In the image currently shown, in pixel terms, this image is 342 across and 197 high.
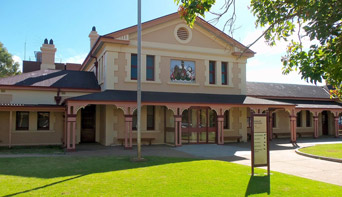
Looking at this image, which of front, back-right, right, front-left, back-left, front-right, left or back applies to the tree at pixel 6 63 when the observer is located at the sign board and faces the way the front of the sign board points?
back-right

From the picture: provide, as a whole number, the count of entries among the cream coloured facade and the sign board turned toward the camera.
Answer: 2

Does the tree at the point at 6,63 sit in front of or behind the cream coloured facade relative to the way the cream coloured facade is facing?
behind

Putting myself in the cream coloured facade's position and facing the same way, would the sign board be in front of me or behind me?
in front

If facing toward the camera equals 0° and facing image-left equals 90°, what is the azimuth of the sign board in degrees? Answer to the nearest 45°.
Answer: approximately 0°

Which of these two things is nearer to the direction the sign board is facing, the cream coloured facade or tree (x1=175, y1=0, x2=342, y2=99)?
the tree

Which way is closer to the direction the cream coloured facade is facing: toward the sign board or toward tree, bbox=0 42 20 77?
the sign board

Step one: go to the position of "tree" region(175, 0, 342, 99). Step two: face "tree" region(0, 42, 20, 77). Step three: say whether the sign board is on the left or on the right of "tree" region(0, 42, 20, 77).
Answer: right

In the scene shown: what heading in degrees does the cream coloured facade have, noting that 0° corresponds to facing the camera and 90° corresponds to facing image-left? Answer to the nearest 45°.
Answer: approximately 0°
